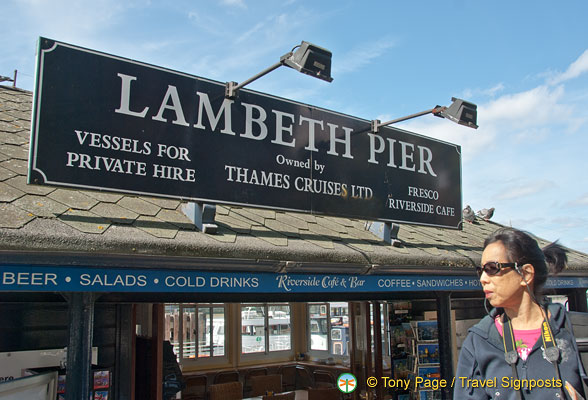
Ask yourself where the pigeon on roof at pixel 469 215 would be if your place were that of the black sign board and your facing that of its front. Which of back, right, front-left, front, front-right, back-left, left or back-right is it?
left

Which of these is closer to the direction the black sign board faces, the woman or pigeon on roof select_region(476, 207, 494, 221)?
the woman

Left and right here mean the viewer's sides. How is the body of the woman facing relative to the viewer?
facing the viewer

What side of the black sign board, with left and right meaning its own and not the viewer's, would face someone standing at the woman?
front

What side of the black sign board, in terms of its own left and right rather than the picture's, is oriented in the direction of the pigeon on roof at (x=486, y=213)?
left

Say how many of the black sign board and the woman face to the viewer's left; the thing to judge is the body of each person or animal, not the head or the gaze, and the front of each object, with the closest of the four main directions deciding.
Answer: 0

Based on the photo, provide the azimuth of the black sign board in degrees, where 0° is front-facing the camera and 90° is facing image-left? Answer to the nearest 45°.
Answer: approximately 315°

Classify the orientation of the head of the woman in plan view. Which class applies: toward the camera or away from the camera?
toward the camera

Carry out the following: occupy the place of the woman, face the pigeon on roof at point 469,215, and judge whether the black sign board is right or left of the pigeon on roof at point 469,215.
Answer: left

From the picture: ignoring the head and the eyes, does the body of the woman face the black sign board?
no

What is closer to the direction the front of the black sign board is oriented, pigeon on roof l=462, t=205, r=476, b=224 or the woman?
the woman

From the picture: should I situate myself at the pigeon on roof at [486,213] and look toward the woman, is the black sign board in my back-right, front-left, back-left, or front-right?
front-right

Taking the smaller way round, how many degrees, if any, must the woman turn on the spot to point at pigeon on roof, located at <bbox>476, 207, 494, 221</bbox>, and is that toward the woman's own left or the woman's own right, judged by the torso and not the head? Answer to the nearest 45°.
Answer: approximately 180°

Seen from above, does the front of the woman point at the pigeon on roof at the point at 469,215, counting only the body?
no
